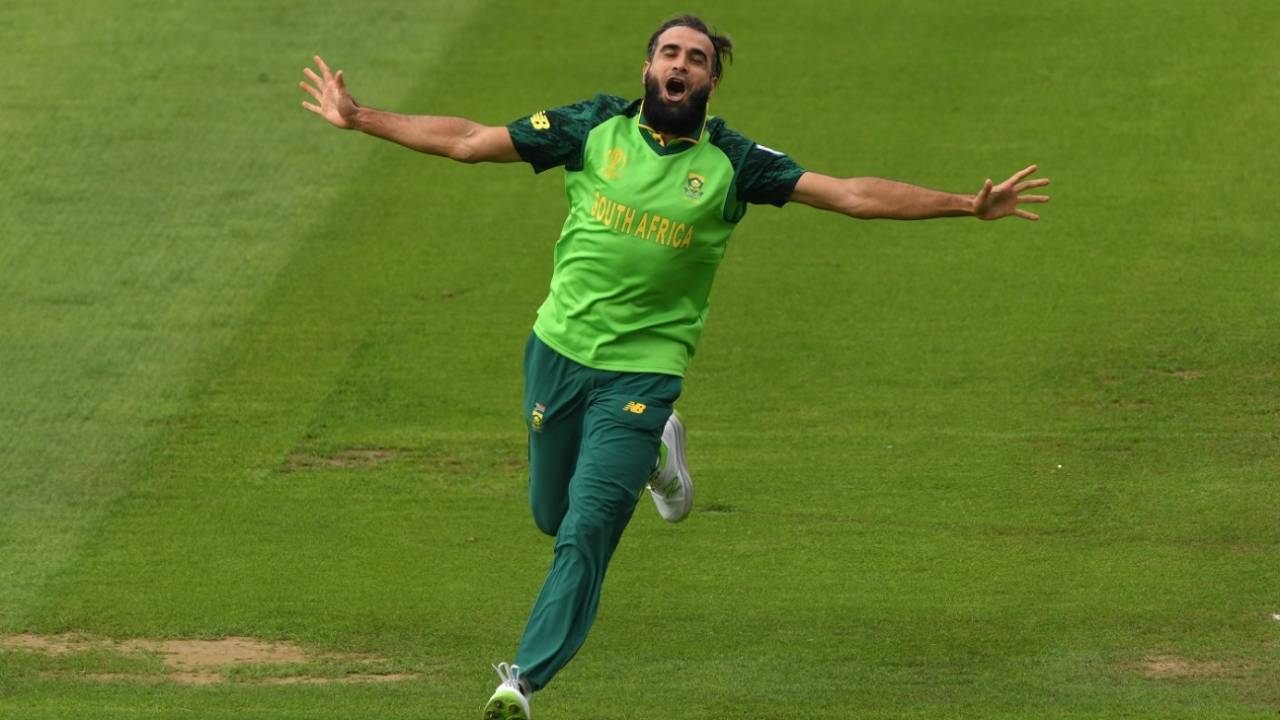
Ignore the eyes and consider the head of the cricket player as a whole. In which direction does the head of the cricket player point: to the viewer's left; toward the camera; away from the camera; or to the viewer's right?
toward the camera

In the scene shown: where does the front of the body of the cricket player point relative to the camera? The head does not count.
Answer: toward the camera
